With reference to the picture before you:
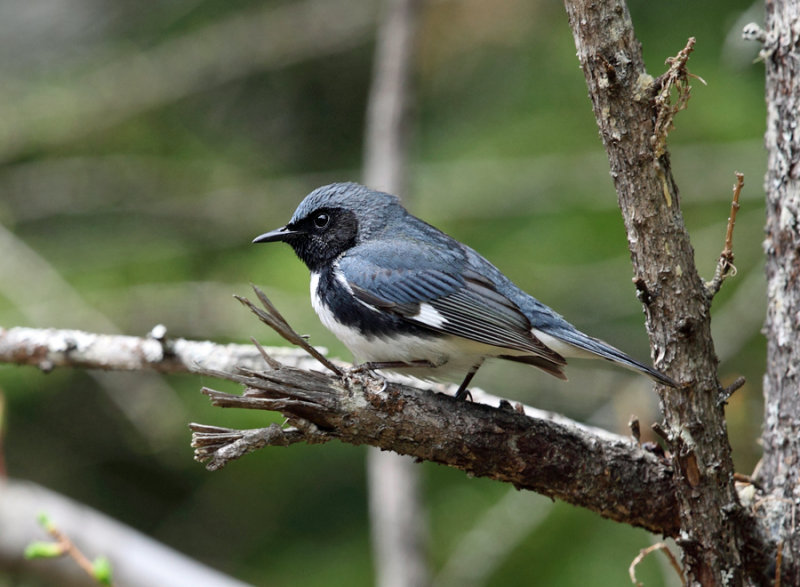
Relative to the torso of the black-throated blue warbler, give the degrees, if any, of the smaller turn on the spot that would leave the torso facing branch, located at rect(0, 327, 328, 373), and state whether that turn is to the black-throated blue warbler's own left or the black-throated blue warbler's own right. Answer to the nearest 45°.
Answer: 0° — it already faces it

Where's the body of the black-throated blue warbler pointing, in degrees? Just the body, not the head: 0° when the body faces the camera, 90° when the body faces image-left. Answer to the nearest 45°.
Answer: approximately 90°

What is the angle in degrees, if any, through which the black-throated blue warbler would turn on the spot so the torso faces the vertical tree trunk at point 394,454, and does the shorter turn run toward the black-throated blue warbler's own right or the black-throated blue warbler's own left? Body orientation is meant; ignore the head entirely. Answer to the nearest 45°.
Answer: approximately 90° to the black-throated blue warbler's own right

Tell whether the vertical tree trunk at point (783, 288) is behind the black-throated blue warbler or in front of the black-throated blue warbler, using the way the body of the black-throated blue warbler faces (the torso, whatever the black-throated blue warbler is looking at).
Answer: behind
